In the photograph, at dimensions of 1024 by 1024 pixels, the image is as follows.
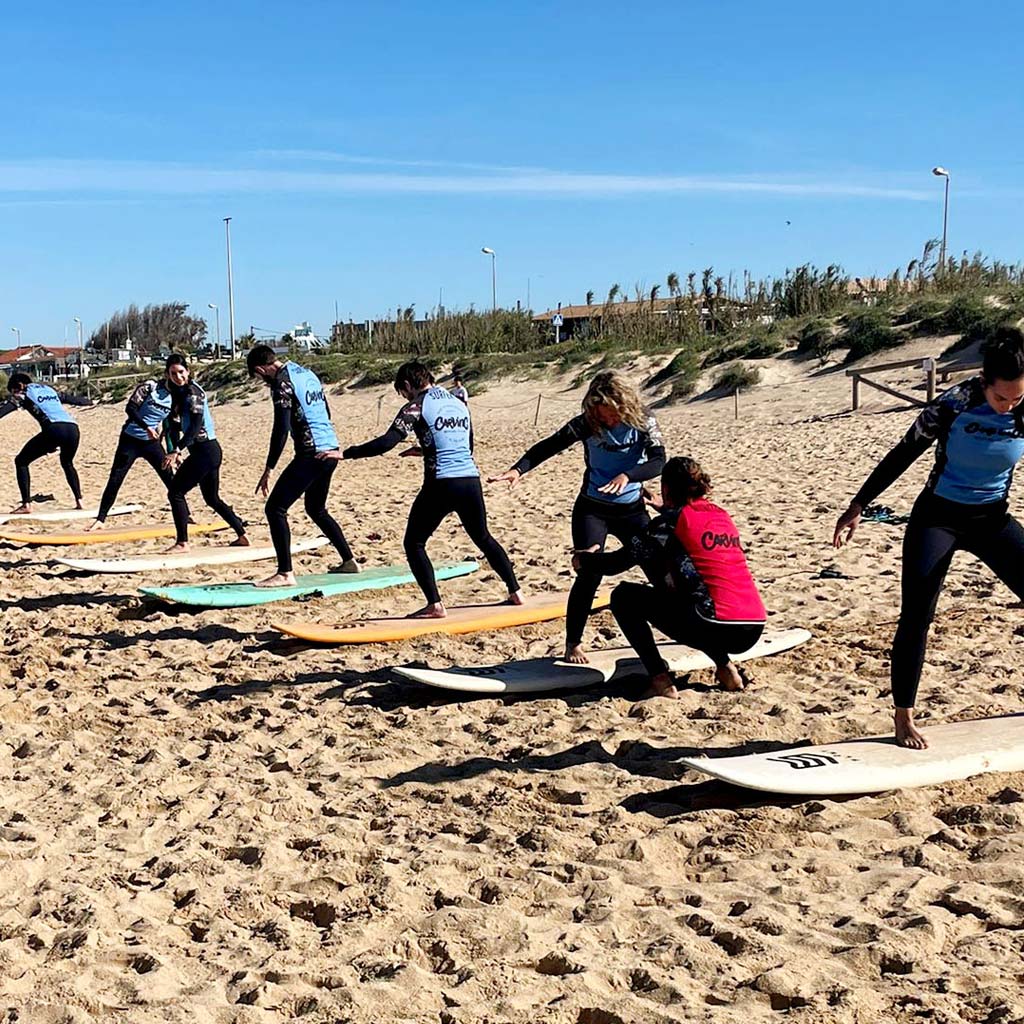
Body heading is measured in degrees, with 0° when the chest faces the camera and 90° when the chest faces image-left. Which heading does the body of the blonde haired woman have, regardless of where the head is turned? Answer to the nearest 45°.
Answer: approximately 0°

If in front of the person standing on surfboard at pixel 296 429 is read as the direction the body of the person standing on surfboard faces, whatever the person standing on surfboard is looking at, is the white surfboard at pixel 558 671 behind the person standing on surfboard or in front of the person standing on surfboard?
behind

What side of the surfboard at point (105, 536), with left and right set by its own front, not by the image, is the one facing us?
left

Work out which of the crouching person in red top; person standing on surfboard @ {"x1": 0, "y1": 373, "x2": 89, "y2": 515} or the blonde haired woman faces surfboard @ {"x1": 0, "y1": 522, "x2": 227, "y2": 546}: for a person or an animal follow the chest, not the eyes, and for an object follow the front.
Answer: the crouching person in red top

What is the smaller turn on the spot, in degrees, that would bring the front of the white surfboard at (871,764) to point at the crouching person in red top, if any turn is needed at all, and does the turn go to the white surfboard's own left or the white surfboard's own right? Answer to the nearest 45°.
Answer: approximately 45° to the white surfboard's own right

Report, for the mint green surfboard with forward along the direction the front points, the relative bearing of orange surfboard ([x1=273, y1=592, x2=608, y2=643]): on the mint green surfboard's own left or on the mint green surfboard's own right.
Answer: on the mint green surfboard's own left

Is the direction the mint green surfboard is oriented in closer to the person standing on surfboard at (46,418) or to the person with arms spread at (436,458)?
the person standing on surfboard

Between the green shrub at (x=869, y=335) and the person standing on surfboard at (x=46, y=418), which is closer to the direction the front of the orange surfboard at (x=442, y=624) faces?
the person standing on surfboard

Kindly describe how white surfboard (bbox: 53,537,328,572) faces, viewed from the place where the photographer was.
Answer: facing to the left of the viewer

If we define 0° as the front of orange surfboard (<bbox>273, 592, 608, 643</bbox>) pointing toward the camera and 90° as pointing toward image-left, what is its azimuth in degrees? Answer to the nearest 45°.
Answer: approximately 90°

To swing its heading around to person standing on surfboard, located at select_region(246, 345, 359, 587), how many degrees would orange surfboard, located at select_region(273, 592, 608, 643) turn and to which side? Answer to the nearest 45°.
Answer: approximately 45° to its right

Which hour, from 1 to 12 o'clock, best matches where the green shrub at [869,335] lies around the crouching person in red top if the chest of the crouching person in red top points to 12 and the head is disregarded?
The green shrub is roughly at 2 o'clock from the crouching person in red top.

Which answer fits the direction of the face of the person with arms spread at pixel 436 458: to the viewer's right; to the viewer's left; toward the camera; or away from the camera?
to the viewer's left

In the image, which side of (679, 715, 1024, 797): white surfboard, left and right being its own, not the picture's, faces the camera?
left

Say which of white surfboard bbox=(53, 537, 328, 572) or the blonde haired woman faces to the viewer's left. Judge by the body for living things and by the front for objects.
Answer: the white surfboard

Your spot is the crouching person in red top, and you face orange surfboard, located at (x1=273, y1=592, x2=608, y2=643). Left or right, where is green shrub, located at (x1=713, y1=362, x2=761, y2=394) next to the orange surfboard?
right

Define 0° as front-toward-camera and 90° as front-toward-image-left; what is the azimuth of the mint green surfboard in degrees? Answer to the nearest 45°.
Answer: approximately 90°

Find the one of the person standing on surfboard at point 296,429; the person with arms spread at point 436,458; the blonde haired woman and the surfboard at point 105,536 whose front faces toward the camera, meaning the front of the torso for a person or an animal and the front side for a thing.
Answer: the blonde haired woman

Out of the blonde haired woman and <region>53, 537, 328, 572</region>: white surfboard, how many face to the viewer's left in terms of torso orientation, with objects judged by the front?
1

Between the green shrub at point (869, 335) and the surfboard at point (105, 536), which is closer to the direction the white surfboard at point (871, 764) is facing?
the surfboard
